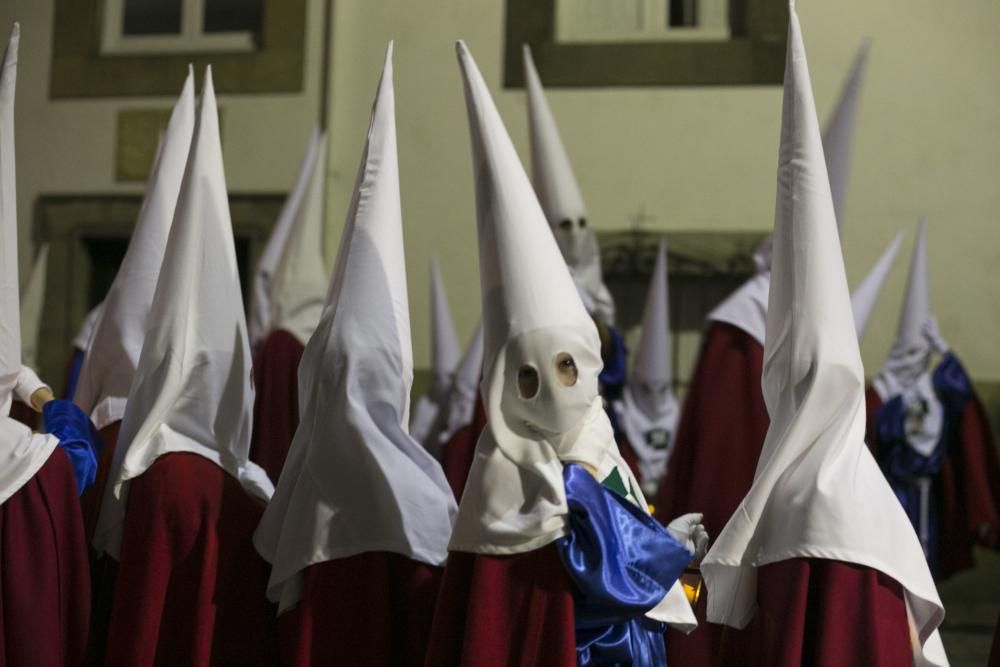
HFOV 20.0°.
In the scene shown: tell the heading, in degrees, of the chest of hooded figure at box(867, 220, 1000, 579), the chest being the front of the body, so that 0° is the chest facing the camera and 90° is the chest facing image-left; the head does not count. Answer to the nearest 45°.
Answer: approximately 45°

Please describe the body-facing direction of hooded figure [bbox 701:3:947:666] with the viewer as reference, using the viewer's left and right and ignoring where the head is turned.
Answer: facing away from the viewer

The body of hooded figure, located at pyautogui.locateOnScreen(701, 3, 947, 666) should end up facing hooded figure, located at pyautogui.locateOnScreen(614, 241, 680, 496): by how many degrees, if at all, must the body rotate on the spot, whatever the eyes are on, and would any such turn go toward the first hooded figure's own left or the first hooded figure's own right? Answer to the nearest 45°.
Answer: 0° — they already face them

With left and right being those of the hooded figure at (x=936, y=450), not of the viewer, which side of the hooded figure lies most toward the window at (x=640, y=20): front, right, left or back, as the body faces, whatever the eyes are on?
right

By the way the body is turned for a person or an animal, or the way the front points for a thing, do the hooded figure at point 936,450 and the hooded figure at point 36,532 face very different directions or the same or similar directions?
very different directions

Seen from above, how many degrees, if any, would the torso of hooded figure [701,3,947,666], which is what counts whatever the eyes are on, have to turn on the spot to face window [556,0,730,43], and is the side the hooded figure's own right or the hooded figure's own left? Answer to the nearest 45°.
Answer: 0° — they already face it
